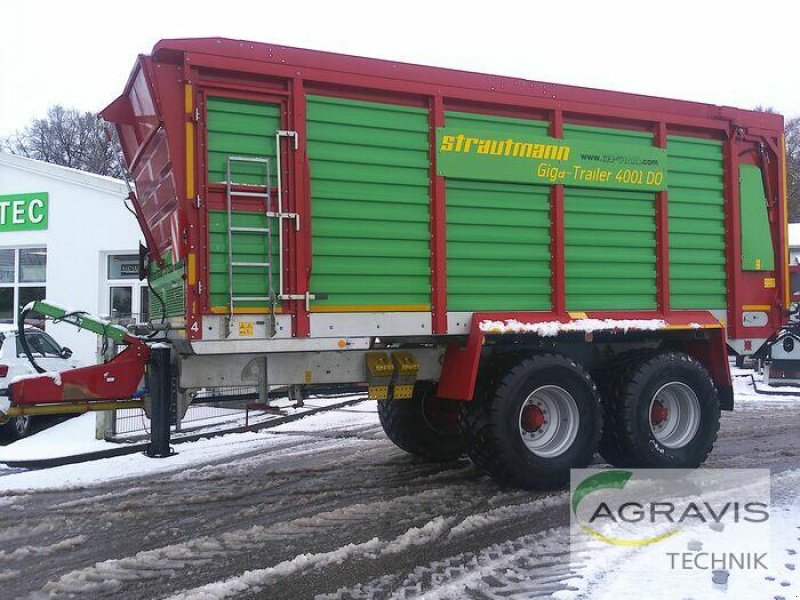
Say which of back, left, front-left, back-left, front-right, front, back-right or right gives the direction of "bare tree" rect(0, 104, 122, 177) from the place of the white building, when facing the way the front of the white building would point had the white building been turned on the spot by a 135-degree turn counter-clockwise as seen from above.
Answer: front-left

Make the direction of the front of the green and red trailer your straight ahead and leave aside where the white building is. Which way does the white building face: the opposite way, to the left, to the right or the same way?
to the left

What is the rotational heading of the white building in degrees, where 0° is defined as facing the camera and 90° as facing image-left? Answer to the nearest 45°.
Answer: approximately 0°

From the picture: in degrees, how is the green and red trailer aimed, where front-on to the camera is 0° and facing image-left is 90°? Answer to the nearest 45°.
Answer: approximately 45°
